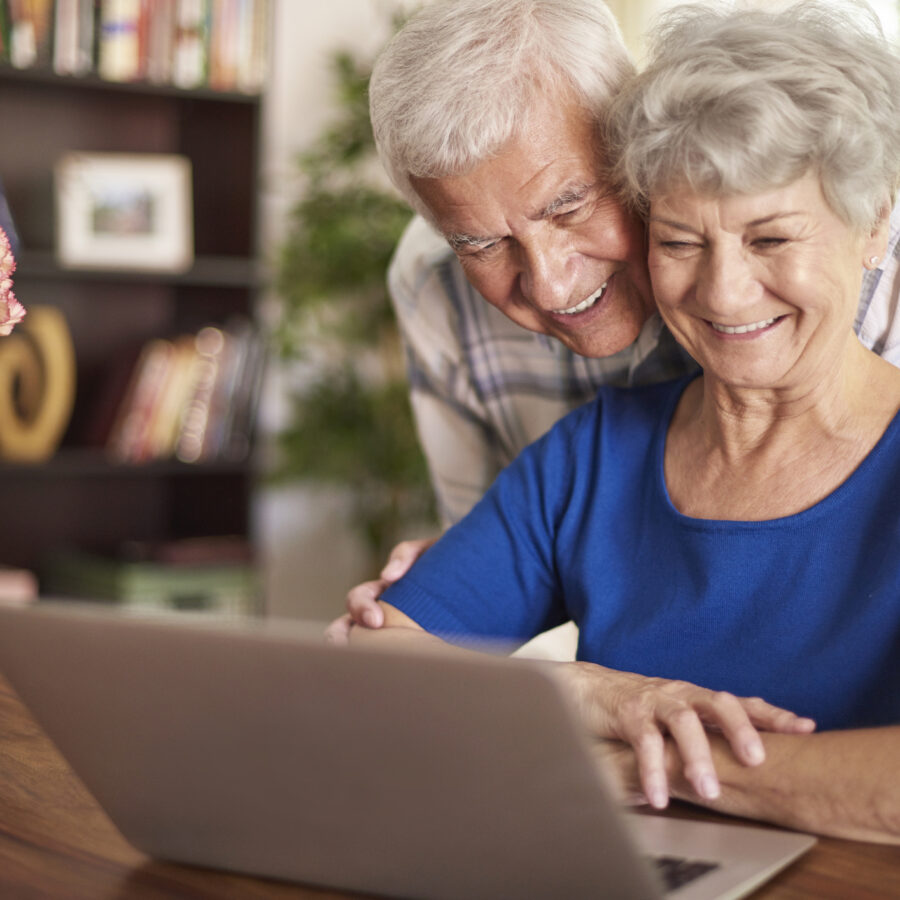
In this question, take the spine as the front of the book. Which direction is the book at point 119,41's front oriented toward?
toward the camera

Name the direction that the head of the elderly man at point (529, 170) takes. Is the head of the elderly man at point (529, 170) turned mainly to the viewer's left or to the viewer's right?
to the viewer's left

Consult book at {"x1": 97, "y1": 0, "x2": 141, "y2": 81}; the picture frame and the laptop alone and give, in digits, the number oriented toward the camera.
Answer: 2

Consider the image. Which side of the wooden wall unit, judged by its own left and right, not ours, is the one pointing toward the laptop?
front

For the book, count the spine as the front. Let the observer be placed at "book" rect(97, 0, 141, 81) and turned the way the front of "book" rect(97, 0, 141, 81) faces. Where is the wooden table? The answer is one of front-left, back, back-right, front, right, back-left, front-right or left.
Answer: front

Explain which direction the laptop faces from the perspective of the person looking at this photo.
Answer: facing away from the viewer and to the right of the viewer

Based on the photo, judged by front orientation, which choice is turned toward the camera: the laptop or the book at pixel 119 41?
the book

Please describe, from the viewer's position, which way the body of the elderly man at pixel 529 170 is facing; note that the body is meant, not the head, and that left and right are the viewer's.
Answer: facing the viewer

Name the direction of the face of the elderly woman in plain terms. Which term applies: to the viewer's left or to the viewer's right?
to the viewer's left

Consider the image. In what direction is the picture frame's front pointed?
toward the camera
